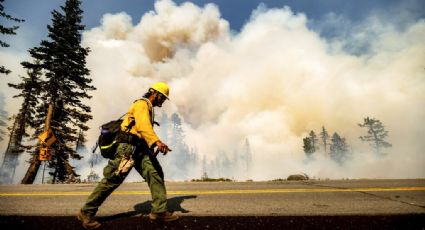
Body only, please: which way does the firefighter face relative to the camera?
to the viewer's right

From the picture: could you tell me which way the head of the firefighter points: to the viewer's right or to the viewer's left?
to the viewer's right

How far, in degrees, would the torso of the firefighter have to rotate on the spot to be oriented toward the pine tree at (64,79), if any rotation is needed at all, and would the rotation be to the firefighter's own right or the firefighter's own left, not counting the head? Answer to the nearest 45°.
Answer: approximately 90° to the firefighter's own left
